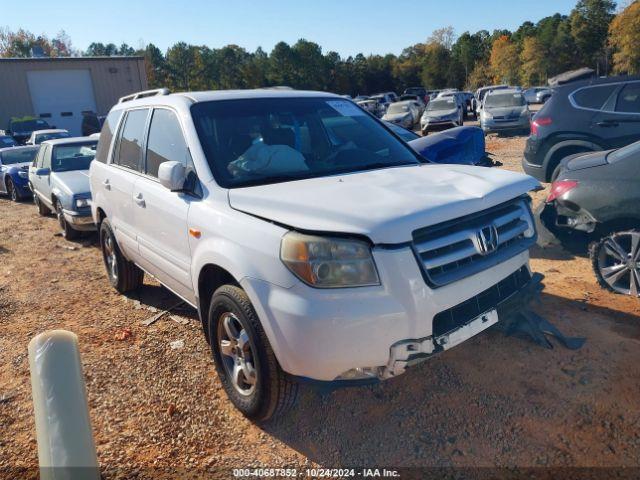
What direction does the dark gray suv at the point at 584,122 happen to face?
to the viewer's right

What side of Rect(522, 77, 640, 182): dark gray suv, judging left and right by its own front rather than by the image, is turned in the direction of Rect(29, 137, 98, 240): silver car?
back

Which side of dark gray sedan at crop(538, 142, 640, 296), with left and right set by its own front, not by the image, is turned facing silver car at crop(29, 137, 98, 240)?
back

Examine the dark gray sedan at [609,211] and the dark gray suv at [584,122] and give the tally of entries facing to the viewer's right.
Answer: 2

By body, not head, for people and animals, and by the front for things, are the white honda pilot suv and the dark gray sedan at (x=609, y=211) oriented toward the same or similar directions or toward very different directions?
same or similar directions

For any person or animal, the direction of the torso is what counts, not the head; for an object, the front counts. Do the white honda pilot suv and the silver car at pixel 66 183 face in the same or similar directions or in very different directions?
same or similar directions

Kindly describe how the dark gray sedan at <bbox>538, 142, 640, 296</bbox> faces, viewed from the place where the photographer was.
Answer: facing to the right of the viewer

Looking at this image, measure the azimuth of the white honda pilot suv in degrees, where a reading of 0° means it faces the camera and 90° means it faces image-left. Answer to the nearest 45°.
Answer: approximately 315°

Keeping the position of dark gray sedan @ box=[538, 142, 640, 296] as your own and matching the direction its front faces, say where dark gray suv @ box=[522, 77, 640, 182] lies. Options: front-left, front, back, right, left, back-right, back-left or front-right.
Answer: left

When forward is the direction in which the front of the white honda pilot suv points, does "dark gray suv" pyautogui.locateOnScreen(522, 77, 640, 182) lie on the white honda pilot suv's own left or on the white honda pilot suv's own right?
on the white honda pilot suv's own left

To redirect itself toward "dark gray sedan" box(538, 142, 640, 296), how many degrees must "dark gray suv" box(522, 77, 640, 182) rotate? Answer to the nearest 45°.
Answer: approximately 90° to its right
